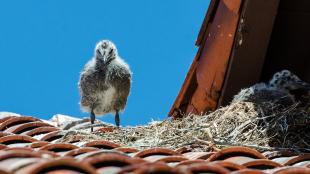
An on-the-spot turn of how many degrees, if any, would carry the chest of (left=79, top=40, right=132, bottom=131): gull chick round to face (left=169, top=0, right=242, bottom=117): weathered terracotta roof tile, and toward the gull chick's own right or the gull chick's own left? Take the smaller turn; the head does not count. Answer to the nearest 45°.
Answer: approximately 45° to the gull chick's own left

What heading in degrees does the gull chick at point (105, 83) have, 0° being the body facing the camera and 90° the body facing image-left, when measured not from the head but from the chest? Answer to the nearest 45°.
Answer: approximately 0°
